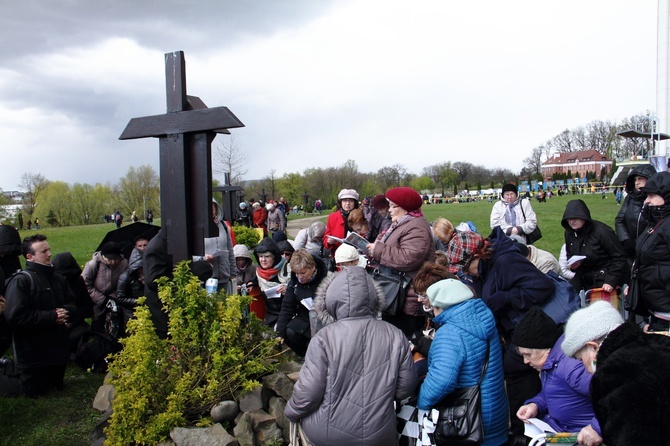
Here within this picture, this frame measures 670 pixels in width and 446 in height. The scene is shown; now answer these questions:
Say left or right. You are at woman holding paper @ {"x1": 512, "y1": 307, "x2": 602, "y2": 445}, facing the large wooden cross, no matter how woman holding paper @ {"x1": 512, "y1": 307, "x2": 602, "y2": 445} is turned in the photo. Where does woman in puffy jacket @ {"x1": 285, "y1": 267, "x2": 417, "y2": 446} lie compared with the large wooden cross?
left

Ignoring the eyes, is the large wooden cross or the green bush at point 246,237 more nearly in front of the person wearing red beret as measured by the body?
the large wooden cross

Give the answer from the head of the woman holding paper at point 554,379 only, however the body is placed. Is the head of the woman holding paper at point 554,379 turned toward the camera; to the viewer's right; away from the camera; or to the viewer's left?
to the viewer's left

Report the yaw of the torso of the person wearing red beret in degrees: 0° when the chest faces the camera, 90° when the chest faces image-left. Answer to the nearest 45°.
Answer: approximately 90°

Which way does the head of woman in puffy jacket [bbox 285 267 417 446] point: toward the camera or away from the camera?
away from the camera

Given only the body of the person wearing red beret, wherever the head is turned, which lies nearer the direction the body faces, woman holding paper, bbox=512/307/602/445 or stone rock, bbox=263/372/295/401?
the stone rock

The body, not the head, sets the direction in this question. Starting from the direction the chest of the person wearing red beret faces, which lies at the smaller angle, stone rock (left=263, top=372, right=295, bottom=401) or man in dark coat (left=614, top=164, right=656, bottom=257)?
the stone rock

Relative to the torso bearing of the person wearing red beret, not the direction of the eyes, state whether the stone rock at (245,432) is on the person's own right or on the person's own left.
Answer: on the person's own left

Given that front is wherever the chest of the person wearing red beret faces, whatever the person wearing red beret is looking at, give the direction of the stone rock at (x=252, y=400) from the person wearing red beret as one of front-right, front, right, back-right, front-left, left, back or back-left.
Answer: front-left

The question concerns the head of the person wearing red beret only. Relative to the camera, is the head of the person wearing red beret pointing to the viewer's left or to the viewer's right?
to the viewer's left

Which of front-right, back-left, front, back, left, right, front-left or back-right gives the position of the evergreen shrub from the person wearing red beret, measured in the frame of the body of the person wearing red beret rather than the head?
front-left
